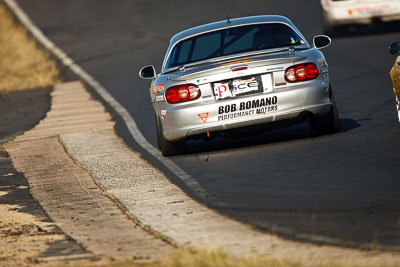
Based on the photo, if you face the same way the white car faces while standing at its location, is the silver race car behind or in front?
behind

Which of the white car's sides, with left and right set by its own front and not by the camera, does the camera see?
back

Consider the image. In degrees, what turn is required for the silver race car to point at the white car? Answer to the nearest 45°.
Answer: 0° — it already faces it

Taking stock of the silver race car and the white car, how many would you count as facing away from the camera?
2

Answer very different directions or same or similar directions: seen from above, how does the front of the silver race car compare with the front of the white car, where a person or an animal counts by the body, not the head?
same or similar directions

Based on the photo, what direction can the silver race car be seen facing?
away from the camera
